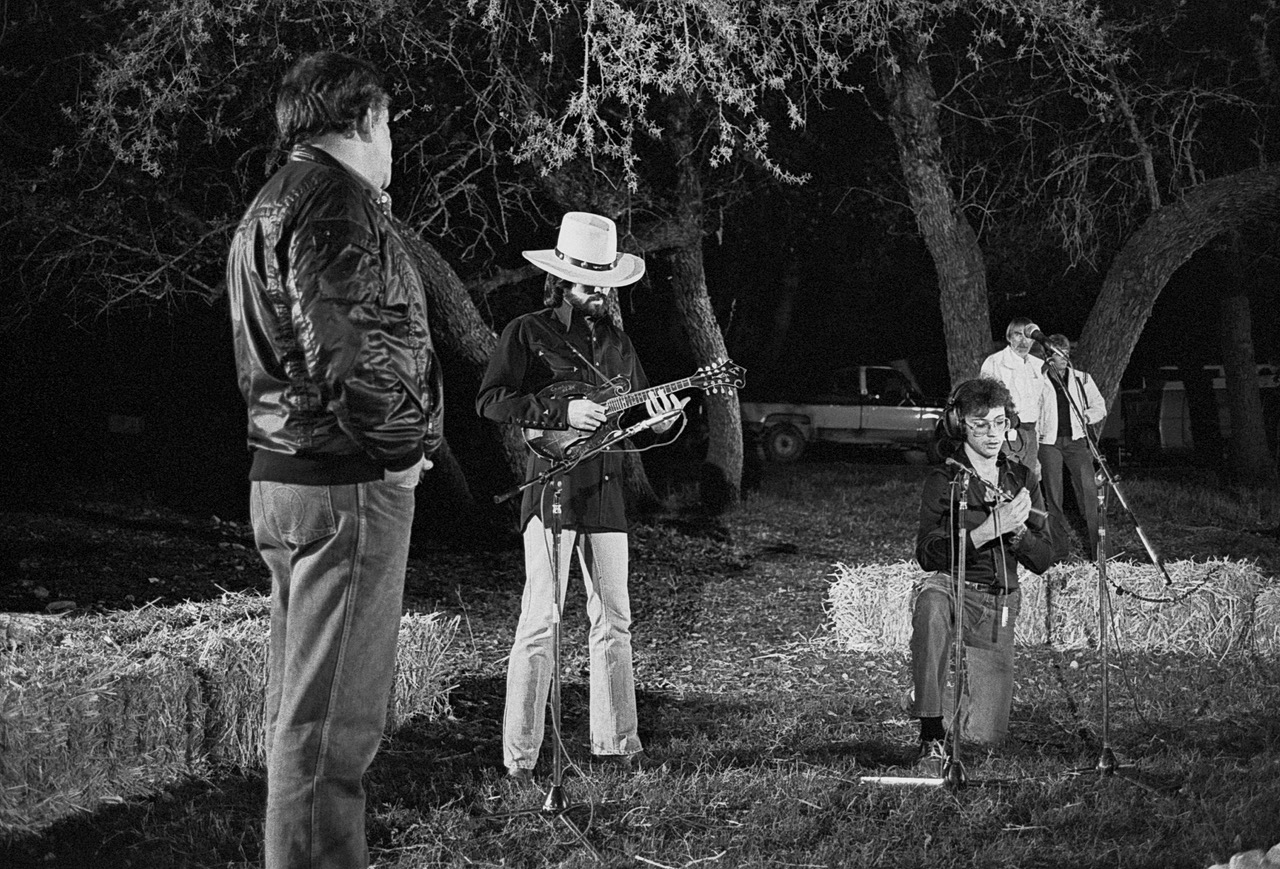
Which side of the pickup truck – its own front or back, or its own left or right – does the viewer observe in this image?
right

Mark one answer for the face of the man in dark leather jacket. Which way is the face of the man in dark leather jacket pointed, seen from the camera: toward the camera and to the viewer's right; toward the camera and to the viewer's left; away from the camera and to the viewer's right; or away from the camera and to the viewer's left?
away from the camera and to the viewer's right

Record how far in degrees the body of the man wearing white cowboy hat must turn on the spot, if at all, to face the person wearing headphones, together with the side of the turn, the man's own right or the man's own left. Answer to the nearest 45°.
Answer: approximately 45° to the man's own left

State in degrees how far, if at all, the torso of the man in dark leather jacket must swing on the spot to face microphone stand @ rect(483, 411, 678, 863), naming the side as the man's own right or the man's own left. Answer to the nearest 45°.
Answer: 0° — they already face it

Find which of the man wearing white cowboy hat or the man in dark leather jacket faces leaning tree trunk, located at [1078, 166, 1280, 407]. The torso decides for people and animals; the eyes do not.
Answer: the man in dark leather jacket

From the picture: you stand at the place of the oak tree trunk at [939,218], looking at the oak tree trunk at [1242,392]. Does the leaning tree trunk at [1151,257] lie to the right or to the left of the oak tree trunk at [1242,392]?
right

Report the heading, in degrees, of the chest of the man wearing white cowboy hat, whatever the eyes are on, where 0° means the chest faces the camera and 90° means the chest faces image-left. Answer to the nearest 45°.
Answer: approximately 315°

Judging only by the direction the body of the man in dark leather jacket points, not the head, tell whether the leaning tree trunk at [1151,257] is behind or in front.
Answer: in front

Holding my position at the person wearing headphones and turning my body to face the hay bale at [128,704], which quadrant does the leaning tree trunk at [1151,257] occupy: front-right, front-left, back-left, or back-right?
back-right

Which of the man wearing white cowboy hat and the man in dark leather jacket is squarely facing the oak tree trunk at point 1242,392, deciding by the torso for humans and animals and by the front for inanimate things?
the man in dark leather jacket

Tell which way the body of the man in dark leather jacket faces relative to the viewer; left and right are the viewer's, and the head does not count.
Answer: facing away from the viewer and to the right of the viewer

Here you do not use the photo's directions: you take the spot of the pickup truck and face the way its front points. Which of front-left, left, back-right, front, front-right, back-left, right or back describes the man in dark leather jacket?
right

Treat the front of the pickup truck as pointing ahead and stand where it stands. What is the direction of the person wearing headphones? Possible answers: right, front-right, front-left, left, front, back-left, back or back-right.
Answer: right

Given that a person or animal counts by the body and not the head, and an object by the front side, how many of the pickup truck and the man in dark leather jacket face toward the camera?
0

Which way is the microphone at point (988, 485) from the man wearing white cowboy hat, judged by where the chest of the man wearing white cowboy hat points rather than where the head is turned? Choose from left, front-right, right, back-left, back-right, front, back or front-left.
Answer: front-left
